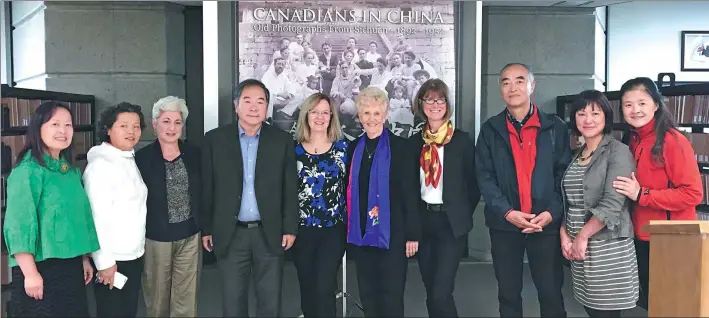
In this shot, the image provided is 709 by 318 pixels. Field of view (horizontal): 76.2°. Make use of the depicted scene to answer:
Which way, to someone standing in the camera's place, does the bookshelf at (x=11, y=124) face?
facing the viewer and to the right of the viewer

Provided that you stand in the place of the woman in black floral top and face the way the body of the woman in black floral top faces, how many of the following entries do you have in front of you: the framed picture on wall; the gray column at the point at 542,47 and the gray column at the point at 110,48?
0

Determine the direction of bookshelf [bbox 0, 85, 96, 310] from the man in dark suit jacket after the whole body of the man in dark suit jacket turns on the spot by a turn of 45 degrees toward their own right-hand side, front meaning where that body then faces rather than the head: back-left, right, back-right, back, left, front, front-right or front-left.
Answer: right

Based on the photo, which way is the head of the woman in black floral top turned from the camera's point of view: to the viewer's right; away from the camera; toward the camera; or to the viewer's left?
toward the camera

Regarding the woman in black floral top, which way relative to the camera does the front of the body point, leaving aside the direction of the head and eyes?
toward the camera

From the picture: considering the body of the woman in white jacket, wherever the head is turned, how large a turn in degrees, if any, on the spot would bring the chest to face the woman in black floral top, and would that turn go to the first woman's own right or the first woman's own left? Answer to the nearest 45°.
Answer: approximately 45° to the first woman's own left

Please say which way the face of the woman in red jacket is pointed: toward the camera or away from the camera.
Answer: toward the camera

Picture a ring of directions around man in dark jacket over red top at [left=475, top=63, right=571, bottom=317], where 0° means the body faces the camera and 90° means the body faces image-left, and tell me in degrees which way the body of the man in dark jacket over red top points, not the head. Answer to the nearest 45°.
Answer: approximately 0°

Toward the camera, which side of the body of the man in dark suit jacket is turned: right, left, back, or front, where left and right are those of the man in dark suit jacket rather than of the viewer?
front

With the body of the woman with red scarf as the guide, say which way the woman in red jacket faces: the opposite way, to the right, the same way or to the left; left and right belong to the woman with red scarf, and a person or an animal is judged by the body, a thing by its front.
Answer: the same way

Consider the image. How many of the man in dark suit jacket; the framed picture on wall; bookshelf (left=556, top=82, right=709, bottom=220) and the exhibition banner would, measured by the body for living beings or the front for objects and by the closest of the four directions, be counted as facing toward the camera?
4

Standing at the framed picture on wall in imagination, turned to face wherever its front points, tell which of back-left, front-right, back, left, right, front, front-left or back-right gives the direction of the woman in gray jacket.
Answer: front

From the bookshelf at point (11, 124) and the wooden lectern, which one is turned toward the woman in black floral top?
the bookshelf

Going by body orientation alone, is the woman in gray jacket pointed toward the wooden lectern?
no

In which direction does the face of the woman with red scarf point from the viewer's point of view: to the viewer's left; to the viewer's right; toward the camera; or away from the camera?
toward the camera
